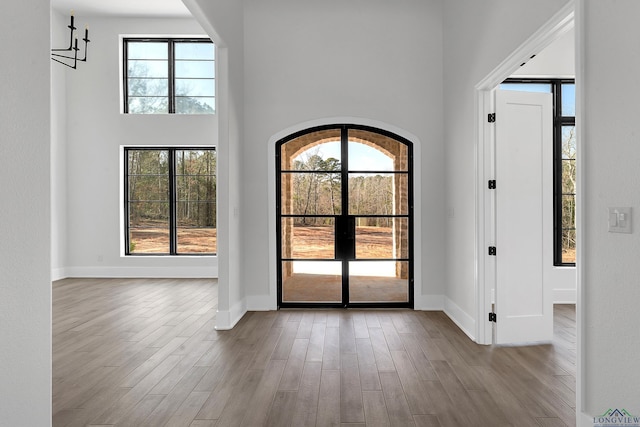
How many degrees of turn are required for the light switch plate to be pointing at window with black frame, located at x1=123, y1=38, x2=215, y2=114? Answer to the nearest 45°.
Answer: approximately 90° to its right

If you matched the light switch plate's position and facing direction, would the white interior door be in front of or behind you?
behind

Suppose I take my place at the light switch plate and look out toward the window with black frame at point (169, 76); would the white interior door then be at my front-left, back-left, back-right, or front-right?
front-right

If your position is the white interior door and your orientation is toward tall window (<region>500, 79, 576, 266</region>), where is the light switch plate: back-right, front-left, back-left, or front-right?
back-right

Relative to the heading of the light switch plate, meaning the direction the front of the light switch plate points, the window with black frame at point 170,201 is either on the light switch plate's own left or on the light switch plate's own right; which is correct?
on the light switch plate's own right

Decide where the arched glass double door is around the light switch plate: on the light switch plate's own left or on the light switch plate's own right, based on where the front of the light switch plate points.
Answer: on the light switch plate's own right

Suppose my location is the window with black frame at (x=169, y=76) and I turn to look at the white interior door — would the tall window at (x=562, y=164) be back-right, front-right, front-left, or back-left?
front-left
